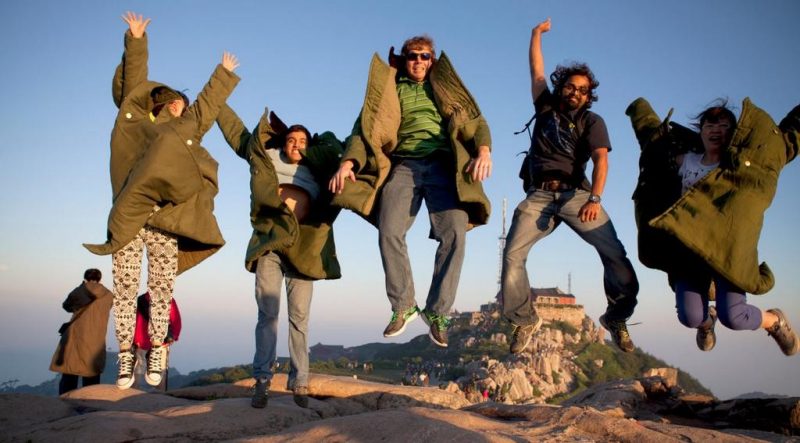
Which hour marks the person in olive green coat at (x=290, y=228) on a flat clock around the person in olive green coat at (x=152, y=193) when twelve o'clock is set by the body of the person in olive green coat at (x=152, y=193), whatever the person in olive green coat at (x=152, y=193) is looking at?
the person in olive green coat at (x=290, y=228) is roughly at 9 o'clock from the person in olive green coat at (x=152, y=193).

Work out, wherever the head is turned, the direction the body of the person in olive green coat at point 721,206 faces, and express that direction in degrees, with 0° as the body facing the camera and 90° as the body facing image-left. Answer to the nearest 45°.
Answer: approximately 0°

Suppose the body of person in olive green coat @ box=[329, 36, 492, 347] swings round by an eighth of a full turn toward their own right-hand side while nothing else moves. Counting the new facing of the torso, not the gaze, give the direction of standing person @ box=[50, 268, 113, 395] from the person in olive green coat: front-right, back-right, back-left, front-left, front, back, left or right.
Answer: right

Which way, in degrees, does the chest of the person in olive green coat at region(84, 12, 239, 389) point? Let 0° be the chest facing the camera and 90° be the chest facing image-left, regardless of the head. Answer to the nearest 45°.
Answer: approximately 0°

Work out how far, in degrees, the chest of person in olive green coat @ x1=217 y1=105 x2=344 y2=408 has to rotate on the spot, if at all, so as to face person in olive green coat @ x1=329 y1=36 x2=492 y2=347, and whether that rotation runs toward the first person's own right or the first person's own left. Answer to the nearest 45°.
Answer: approximately 45° to the first person's own left

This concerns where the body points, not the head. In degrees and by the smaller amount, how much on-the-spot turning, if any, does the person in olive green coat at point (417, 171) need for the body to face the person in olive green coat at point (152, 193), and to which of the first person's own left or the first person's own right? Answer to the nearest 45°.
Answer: approximately 90° to the first person's own right

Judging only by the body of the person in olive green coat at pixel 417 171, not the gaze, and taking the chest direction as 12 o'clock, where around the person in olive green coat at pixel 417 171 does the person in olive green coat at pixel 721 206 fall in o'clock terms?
the person in olive green coat at pixel 721 206 is roughly at 9 o'clock from the person in olive green coat at pixel 417 171.

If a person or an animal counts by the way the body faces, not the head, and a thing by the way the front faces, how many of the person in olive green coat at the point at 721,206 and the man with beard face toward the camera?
2

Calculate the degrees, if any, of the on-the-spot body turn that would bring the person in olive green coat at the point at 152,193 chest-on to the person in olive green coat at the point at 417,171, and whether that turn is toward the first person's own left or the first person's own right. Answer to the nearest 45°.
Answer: approximately 45° to the first person's own left

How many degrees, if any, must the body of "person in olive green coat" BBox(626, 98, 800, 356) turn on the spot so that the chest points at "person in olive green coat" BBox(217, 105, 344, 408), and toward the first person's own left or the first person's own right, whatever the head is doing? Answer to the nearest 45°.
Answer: approximately 90° to the first person's own right
